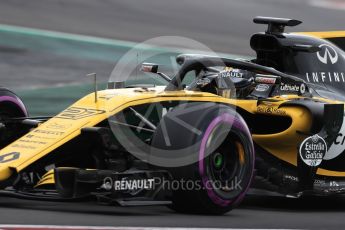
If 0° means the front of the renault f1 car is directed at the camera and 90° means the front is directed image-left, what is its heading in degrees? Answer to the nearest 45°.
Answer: approximately 45°
